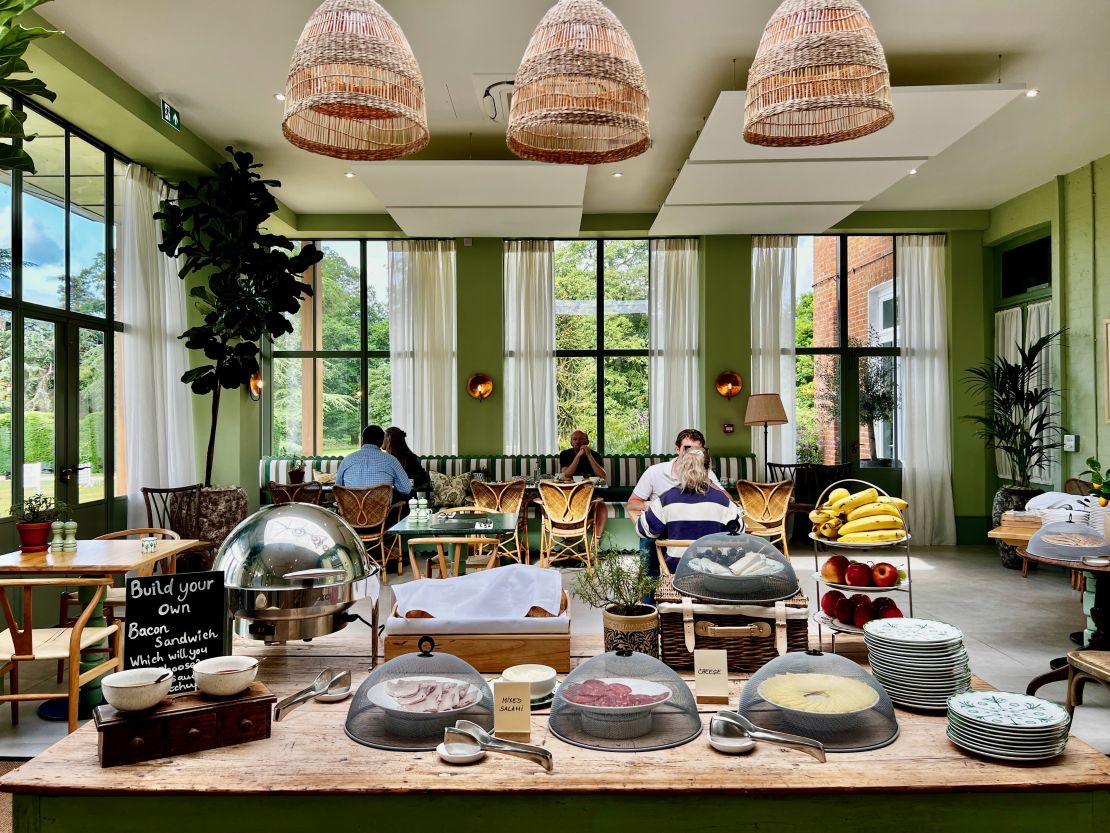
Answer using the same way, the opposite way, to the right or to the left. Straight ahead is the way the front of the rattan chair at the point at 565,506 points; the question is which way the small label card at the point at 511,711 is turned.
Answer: the opposite way

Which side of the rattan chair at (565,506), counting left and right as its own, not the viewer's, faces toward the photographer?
back

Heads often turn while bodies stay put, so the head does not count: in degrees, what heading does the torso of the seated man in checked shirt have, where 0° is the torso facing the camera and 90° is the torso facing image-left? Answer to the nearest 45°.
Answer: approximately 180°

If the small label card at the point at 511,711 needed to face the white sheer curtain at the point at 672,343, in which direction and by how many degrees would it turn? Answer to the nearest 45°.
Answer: approximately 180°

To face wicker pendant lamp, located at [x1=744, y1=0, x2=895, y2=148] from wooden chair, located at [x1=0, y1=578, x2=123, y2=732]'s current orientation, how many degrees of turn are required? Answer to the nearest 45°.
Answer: approximately 90° to its right

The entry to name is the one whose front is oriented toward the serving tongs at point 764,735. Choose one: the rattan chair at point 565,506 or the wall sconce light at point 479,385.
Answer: the wall sconce light

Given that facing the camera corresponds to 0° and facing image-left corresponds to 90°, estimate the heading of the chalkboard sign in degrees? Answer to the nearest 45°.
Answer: approximately 0°

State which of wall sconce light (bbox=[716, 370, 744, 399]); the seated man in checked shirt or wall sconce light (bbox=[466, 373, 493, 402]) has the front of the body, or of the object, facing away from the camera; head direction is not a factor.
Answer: the seated man in checked shirt

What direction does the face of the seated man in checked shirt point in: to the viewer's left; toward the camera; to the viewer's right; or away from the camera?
away from the camera
